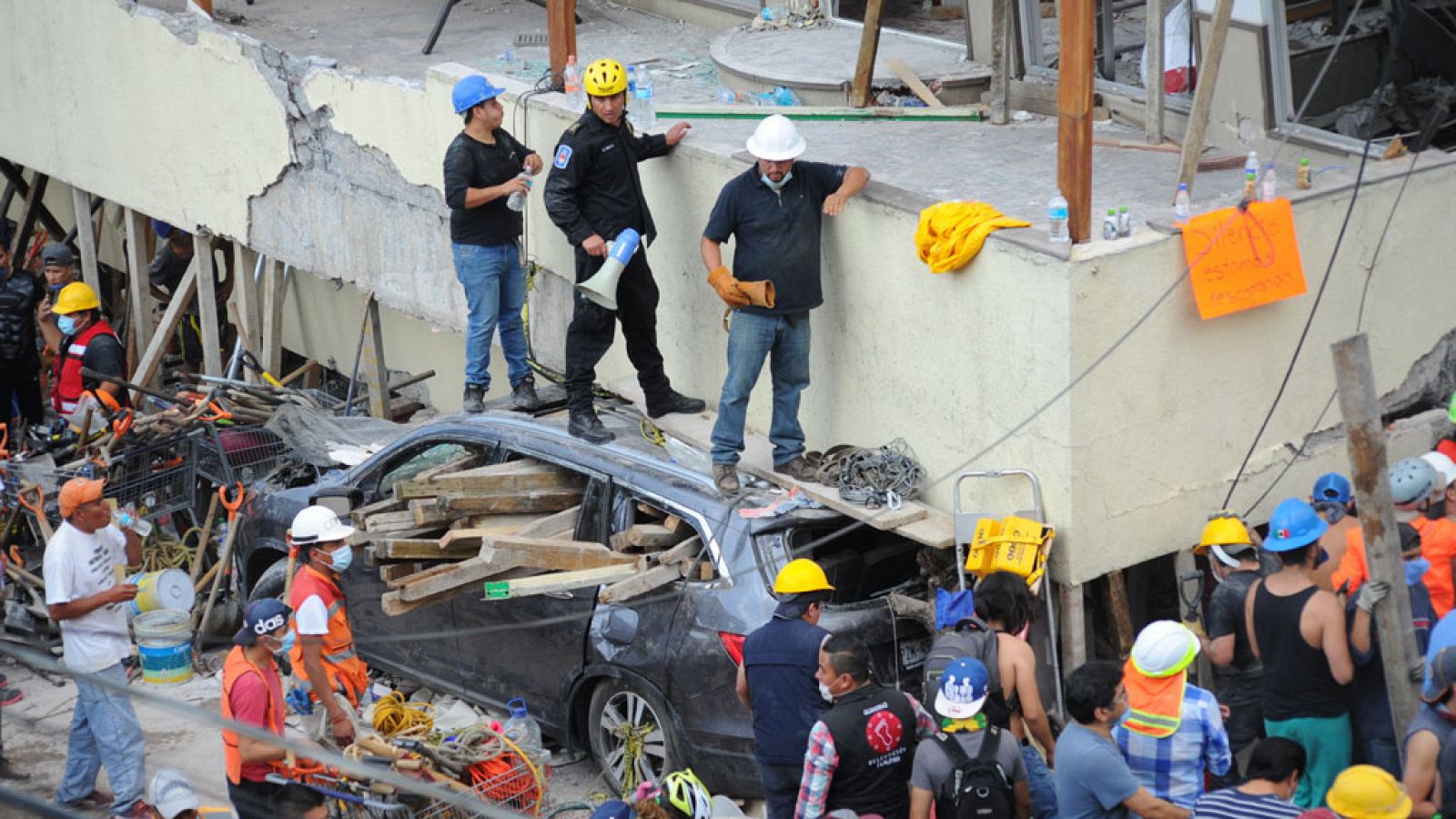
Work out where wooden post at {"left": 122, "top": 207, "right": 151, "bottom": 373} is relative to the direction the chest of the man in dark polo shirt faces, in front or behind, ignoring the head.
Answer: behind

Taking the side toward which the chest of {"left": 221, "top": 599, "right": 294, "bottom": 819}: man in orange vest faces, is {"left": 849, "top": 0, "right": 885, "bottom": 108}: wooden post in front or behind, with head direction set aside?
in front

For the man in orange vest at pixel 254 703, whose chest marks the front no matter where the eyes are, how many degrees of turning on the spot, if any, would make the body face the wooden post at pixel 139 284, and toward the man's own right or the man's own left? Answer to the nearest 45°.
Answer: approximately 90° to the man's own left

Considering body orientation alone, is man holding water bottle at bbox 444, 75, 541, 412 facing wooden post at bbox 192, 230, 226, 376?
no

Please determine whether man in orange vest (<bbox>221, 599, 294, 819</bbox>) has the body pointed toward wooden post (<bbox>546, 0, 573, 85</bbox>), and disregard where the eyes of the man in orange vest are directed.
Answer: no

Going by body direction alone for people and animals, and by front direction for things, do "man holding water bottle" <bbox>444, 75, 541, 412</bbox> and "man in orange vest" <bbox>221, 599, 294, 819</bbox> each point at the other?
no

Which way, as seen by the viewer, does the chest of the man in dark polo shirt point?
toward the camera

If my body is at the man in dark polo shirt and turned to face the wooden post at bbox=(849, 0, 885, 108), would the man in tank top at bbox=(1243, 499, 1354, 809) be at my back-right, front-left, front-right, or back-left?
back-right

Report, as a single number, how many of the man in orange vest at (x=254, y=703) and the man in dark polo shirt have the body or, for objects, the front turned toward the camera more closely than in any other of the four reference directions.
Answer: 1

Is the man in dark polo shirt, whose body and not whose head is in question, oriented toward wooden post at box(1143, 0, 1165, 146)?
no

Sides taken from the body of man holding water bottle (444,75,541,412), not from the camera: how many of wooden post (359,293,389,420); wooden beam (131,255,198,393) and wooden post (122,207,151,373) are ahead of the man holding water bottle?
0

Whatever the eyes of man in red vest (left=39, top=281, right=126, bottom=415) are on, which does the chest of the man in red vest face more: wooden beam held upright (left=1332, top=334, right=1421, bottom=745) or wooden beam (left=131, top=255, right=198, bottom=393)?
the wooden beam held upright

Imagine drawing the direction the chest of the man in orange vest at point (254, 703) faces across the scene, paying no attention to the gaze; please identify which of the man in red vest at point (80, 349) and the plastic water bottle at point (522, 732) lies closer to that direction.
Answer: the plastic water bottle

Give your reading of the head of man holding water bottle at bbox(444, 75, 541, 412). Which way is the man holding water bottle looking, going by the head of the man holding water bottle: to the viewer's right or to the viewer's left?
to the viewer's right

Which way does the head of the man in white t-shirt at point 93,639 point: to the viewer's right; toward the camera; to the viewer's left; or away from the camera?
to the viewer's right

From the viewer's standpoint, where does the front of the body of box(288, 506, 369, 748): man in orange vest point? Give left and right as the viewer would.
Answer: facing the viewer and to the right of the viewer

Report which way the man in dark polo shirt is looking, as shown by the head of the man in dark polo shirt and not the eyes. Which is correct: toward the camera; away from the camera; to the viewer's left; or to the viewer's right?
toward the camera
